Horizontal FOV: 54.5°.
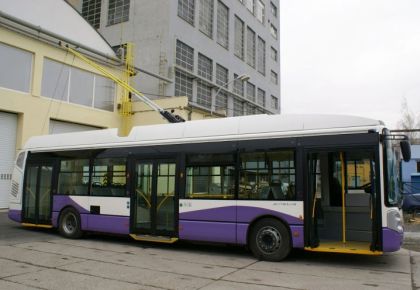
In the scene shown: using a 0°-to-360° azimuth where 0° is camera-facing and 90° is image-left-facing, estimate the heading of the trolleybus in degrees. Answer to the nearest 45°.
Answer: approximately 315°
